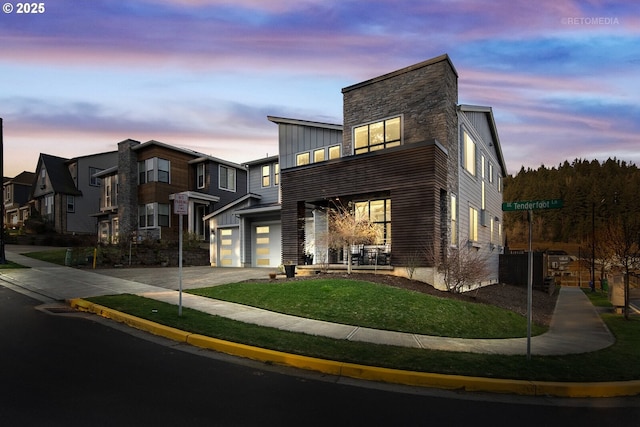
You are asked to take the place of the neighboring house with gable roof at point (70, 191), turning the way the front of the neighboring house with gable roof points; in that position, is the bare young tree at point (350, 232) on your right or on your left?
on your left

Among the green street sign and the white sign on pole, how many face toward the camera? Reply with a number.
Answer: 2

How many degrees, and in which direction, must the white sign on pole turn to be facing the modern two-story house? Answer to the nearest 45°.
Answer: approximately 135° to its left

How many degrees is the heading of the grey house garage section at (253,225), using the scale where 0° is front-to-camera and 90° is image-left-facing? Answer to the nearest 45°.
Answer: approximately 45°

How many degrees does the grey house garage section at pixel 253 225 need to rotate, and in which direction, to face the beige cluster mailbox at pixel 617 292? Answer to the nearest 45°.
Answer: approximately 90° to its left
